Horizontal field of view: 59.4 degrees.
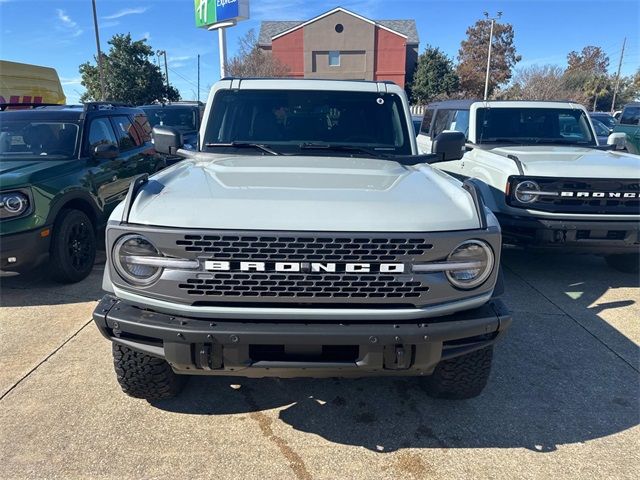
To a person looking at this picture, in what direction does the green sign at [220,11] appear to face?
facing the viewer and to the left of the viewer

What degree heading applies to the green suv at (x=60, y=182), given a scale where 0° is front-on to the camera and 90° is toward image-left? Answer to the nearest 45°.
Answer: approximately 45°

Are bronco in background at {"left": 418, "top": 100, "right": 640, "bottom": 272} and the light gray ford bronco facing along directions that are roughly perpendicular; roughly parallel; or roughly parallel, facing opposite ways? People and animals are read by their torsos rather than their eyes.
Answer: roughly parallel

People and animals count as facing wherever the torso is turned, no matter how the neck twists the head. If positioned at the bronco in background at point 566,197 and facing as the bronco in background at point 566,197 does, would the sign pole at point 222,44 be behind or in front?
behind

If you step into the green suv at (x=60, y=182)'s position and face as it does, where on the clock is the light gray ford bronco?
The light gray ford bronco is roughly at 10 o'clock from the green suv.

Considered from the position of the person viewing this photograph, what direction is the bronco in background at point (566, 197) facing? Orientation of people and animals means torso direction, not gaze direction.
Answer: facing the viewer and to the right of the viewer

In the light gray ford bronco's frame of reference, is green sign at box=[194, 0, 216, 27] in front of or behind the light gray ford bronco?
behind

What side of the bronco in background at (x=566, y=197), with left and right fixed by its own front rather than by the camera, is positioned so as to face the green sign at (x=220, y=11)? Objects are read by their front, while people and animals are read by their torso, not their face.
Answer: back

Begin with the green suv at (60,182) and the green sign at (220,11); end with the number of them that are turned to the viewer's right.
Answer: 0

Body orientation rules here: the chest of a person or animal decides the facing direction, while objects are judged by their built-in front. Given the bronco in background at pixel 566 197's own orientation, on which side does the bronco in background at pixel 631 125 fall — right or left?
on its left

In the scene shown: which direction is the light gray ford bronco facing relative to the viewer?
toward the camera

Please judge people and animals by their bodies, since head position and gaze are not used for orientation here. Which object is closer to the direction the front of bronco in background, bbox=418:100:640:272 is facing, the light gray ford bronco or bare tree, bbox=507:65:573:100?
the light gray ford bronco

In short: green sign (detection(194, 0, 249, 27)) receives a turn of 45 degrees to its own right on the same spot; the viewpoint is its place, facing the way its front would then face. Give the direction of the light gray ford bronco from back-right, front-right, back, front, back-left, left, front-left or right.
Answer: left

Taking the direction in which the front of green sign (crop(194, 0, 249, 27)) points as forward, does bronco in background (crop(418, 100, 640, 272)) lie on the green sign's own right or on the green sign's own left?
on the green sign's own left

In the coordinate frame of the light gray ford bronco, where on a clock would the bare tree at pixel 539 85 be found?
The bare tree is roughly at 7 o'clock from the light gray ford bronco.
